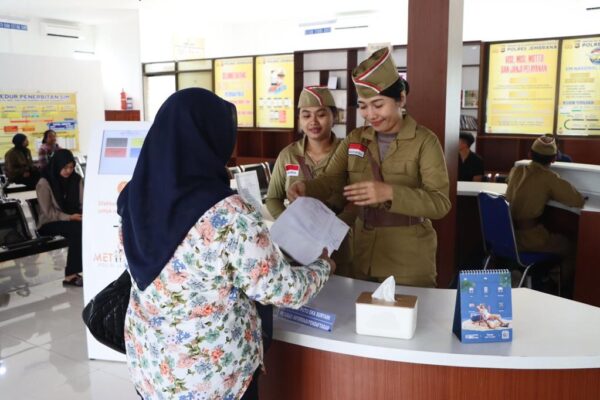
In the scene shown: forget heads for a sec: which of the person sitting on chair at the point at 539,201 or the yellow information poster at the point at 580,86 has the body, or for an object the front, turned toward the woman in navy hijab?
the yellow information poster

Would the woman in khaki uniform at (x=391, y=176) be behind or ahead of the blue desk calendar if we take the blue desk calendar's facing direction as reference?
behind

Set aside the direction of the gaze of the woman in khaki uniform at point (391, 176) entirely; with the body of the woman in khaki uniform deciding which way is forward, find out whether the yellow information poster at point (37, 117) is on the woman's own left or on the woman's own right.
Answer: on the woman's own right

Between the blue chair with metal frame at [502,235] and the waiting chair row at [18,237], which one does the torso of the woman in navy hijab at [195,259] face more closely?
the blue chair with metal frame

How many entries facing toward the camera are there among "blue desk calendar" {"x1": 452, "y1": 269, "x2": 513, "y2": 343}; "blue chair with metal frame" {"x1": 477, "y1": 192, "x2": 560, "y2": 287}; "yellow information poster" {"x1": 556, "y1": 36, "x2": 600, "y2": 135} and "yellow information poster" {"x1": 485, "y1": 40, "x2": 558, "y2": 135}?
3

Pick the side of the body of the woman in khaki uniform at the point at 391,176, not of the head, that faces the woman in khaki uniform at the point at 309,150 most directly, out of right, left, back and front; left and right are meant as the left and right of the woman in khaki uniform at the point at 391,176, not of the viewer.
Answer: right

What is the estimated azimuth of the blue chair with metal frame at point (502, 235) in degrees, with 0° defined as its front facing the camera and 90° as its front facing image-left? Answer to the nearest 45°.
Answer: approximately 225°

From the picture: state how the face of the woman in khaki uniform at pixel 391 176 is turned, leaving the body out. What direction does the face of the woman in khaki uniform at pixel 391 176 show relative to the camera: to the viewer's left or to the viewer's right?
to the viewer's left

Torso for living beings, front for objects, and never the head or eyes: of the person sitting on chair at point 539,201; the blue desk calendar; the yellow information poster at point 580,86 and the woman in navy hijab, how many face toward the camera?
2
